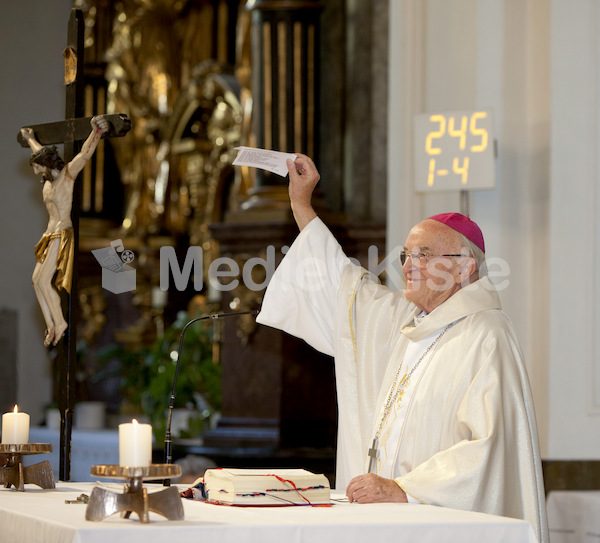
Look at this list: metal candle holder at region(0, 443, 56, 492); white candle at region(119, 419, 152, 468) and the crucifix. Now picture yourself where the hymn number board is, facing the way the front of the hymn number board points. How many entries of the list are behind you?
0

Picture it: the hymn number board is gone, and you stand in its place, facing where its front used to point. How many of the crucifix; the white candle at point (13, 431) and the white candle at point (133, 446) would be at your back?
0

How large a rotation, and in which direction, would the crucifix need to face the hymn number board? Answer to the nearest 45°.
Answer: approximately 180°

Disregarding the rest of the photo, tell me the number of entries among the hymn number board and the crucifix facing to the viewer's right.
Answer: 0

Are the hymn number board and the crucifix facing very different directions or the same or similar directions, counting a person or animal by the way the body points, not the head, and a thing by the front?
same or similar directions

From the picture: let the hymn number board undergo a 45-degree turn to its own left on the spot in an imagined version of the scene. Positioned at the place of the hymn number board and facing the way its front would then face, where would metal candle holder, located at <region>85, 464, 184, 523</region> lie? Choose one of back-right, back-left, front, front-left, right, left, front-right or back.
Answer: front-right

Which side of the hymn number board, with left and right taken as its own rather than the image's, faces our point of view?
front
